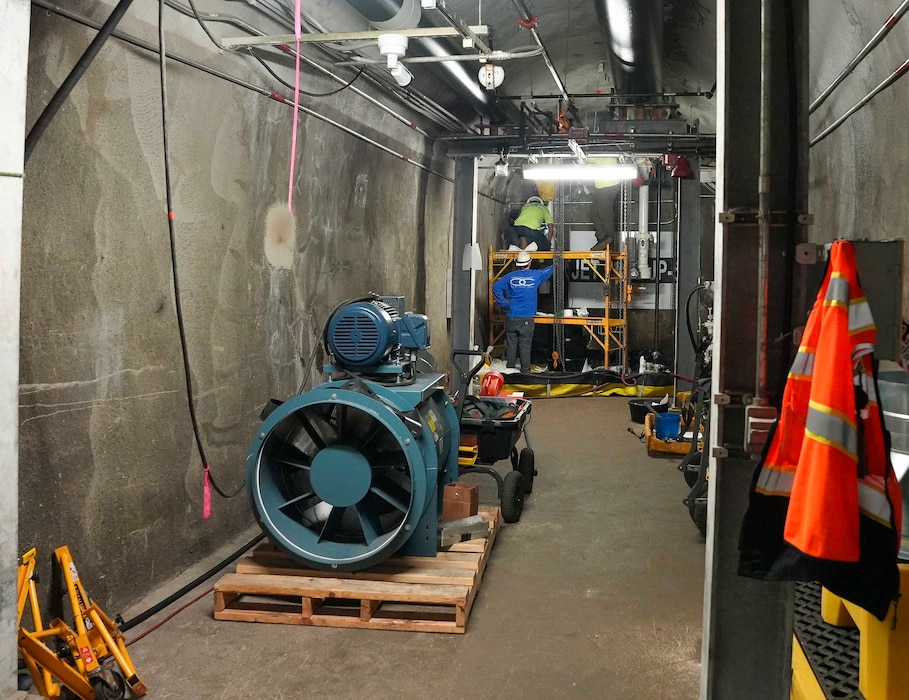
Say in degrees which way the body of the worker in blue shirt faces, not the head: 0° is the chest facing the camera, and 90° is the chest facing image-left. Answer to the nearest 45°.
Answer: approximately 180°

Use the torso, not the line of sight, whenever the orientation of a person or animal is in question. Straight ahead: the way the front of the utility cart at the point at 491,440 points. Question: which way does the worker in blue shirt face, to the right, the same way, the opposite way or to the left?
the opposite way

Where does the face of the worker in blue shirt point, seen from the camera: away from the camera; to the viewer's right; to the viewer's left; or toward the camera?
away from the camera

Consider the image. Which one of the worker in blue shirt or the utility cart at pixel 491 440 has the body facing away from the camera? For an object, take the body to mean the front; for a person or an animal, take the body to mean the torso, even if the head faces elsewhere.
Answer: the worker in blue shirt

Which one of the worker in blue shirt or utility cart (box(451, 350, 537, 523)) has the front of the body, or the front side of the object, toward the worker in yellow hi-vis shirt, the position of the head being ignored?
the worker in blue shirt

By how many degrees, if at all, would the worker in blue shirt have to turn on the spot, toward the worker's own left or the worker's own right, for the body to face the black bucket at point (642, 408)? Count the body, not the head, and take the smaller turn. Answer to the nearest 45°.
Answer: approximately 135° to the worker's own right

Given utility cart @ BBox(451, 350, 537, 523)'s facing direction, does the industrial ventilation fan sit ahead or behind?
ahead

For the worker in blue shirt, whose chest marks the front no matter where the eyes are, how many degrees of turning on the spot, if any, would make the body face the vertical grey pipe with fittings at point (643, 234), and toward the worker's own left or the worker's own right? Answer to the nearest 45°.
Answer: approximately 45° to the worker's own right

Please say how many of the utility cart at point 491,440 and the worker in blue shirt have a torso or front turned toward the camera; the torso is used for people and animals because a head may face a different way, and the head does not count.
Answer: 1

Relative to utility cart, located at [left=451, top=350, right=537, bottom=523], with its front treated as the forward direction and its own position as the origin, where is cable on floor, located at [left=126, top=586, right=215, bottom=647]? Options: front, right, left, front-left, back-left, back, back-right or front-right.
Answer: front-right

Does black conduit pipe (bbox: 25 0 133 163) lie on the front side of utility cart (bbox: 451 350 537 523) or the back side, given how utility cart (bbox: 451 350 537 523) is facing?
on the front side

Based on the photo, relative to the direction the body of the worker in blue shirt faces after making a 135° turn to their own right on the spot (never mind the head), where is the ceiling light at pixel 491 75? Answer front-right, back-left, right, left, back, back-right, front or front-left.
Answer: front-right
